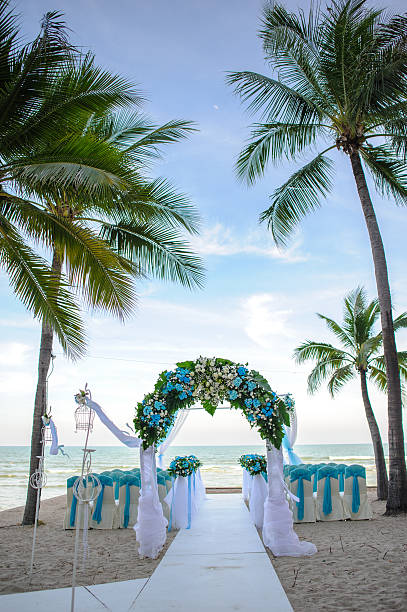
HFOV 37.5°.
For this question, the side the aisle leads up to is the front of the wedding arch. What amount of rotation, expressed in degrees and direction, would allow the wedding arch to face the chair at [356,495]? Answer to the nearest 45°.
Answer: approximately 135° to its left

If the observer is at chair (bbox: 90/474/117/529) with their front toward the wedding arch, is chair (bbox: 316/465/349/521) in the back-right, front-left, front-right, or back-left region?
front-left

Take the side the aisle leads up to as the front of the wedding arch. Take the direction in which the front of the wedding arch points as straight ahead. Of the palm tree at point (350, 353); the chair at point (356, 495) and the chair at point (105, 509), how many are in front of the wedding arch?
0

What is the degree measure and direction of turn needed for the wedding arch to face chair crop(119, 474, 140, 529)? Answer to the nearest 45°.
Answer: approximately 135° to its right

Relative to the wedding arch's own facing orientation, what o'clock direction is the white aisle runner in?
The white aisle runner is roughly at 12 o'clock from the wedding arch.

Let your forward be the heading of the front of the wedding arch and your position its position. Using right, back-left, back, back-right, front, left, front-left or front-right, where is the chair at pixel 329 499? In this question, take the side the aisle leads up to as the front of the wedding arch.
back-left

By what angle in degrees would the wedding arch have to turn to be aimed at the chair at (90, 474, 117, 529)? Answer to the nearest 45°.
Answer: approximately 135° to its right

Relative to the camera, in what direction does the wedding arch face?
facing the viewer

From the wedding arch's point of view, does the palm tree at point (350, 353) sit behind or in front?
behind

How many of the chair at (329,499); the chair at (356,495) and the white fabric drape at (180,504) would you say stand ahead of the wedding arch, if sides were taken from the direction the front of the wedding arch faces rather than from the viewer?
0
